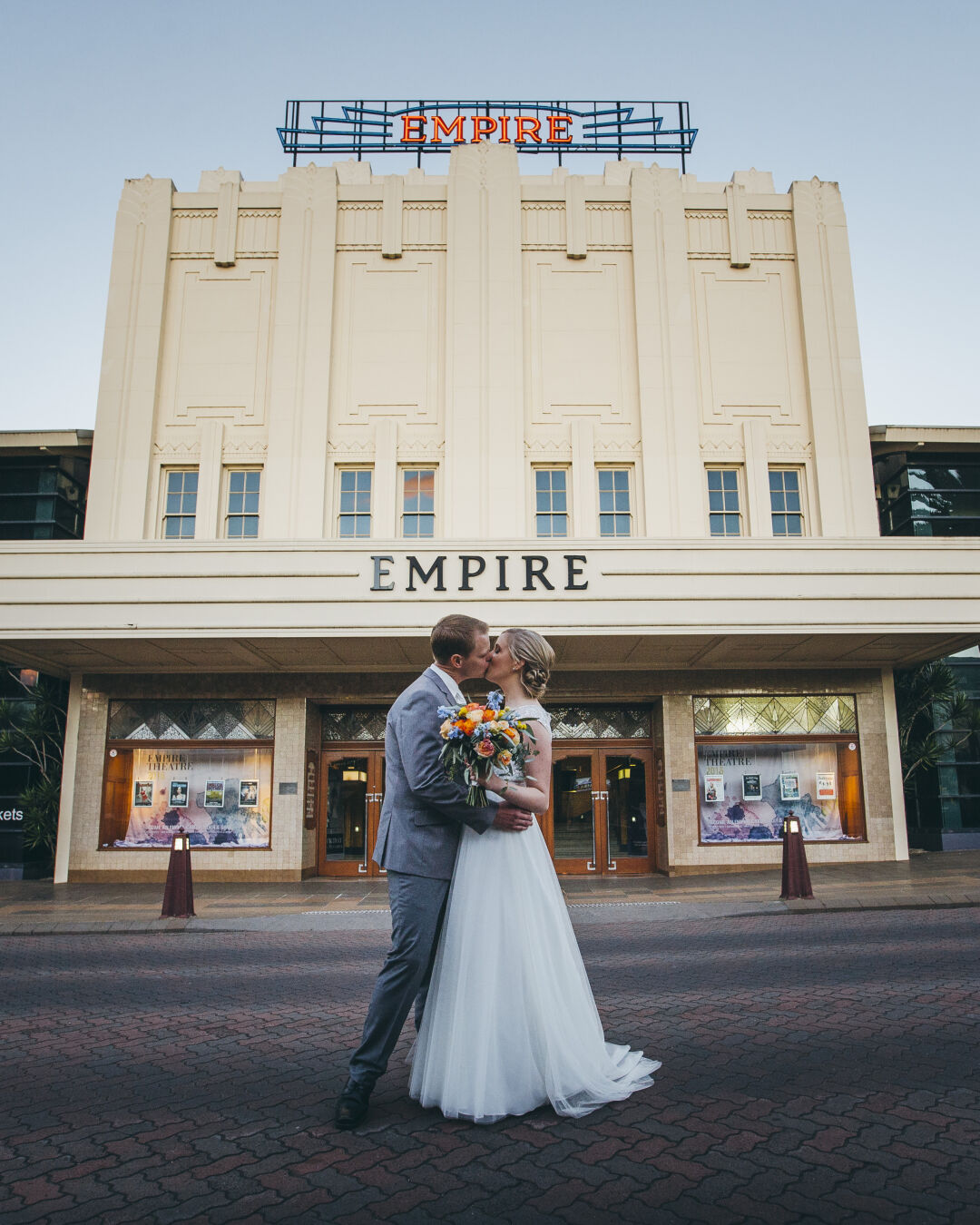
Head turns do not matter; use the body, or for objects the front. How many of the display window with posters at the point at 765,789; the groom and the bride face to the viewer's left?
1

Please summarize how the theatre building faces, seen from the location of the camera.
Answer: facing the viewer

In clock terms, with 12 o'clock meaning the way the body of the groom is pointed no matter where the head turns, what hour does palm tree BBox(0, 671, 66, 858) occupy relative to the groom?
The palm tree is roughly at 8 o'clock from the groom.

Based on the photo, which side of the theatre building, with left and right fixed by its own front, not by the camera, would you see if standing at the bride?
front

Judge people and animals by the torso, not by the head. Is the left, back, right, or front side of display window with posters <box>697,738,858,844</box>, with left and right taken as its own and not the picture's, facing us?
front

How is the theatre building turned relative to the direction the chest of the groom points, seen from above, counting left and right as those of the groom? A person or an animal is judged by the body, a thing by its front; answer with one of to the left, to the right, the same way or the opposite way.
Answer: to the right

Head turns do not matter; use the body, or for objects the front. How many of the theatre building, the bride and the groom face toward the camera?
1

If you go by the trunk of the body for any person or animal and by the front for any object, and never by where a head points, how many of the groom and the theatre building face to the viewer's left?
0

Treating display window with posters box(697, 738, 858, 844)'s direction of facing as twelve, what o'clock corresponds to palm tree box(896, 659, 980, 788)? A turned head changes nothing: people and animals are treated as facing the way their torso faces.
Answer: The palm tree is roughly at 8 o'clock from the display window with posters.

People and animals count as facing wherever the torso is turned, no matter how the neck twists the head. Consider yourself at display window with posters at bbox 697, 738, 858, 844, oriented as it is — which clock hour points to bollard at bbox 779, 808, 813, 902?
The bollard is roughly at 12 o'clock from the display window with posters.

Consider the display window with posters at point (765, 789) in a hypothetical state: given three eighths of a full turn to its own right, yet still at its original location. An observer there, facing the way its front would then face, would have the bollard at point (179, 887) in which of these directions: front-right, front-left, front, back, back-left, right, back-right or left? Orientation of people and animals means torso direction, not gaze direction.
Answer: left

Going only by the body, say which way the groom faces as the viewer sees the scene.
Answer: to the viewer's right

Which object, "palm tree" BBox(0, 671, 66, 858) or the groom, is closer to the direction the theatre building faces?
the groom

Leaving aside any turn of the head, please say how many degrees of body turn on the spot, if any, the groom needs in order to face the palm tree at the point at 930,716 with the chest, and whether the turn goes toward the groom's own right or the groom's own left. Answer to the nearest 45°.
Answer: approximately 45° to the groom's own left

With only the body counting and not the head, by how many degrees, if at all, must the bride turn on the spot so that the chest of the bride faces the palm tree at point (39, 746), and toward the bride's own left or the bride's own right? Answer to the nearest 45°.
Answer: approximately 45° to the bride's own right

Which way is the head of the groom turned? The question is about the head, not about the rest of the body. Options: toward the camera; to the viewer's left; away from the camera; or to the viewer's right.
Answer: to the viewer's right

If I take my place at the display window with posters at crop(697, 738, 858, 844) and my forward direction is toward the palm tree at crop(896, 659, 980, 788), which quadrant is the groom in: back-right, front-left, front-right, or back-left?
back-right

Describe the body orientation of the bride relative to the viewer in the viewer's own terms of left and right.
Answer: facing to the left of the viewer
